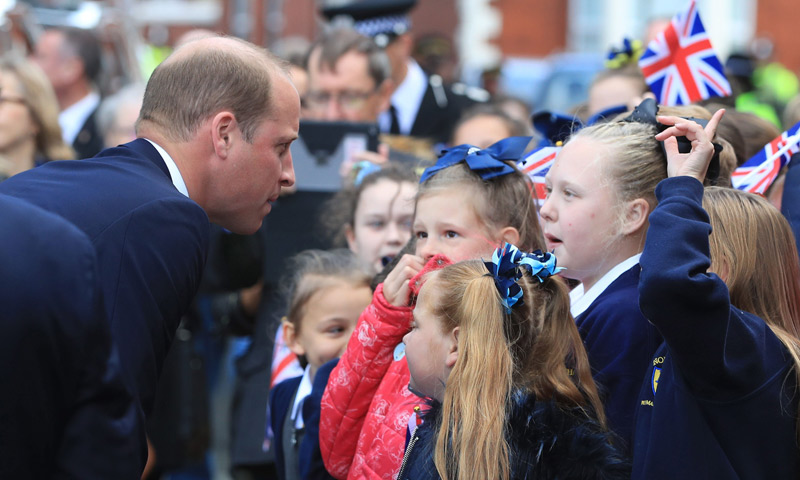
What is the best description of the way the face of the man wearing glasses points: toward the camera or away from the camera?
toward the camera

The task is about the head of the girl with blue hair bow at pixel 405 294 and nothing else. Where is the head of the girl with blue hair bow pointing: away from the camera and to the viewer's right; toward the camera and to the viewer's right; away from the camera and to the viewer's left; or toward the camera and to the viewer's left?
toward the camera and to the viewer's left

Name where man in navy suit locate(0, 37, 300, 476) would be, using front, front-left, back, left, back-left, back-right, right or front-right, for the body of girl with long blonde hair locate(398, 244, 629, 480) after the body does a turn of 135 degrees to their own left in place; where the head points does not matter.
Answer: right

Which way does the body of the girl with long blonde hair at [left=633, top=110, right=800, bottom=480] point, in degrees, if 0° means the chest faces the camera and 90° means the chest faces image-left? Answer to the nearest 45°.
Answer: approximately 90°

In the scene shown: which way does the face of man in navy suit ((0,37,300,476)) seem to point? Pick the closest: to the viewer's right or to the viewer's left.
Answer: to the viewer's right

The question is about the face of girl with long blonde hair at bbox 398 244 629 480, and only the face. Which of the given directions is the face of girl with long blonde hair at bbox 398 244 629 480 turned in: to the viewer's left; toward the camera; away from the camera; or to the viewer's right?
to the viewer's left

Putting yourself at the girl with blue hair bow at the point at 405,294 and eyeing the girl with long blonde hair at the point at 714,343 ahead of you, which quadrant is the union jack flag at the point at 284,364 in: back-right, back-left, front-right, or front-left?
back-left

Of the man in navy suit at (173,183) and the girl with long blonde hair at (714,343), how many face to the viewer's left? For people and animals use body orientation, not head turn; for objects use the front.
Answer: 1

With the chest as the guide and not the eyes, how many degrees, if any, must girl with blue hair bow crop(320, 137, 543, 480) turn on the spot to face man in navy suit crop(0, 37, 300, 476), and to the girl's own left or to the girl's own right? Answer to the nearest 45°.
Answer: approximately 45° to the girl's own right

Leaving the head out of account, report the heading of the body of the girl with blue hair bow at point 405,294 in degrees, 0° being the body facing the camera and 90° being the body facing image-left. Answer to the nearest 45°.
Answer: approximately 45°

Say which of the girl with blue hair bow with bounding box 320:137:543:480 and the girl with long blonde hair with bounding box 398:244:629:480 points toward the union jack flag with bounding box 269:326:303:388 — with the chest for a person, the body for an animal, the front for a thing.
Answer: the girl with long blonde hair

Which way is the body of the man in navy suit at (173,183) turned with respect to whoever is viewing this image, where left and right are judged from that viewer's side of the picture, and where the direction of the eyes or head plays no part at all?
facing to the right of the viewer

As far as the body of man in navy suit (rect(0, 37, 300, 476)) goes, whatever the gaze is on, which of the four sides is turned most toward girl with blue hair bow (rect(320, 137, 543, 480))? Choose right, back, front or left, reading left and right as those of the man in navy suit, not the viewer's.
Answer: front

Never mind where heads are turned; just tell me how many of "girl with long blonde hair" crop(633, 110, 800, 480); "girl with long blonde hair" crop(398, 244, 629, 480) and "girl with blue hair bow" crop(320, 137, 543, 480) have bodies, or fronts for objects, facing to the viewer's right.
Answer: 0
